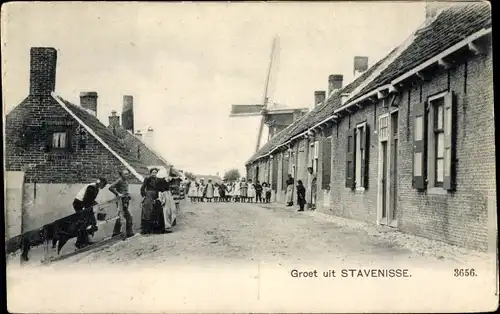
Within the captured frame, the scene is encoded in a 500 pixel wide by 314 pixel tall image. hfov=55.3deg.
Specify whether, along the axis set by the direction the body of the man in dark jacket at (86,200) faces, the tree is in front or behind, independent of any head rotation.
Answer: in front

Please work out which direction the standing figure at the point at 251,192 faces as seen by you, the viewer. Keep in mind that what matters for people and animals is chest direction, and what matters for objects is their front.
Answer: facing the viewer

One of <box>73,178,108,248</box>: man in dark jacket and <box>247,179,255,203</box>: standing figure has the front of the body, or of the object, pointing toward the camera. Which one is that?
the standing figure

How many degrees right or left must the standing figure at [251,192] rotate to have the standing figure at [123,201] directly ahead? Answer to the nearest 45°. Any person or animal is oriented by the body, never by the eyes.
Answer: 0° — it already faces it

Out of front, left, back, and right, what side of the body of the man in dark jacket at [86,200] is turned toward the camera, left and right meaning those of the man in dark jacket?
right

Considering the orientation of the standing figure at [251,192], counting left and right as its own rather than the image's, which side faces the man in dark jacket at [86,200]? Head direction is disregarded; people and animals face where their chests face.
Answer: front
